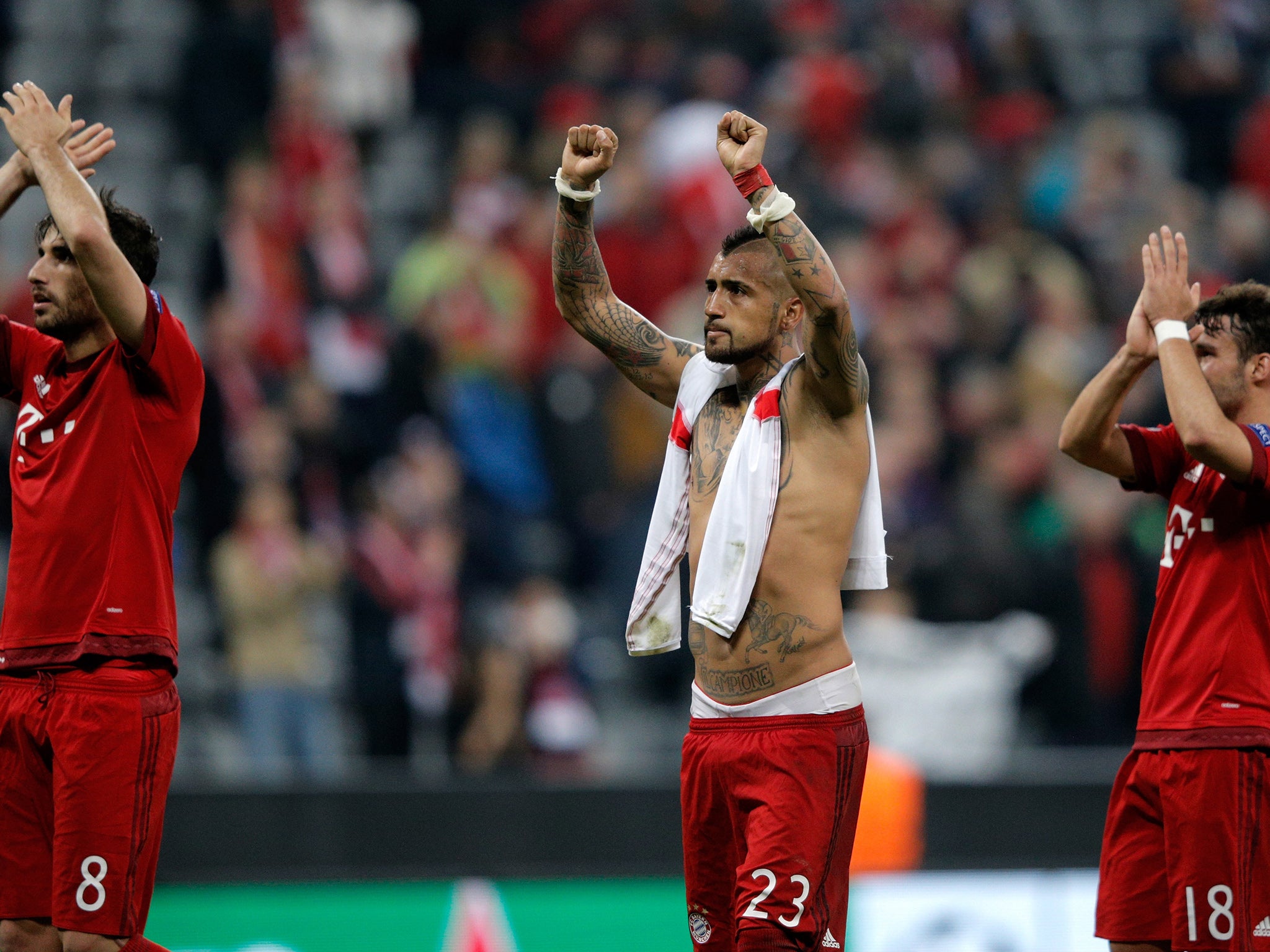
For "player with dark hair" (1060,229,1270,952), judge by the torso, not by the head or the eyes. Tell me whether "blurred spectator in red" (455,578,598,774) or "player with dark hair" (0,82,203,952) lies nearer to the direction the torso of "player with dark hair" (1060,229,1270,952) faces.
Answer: the player with dark hair

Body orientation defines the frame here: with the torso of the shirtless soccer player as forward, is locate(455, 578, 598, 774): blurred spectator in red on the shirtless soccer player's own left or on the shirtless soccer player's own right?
on the shirtless soccer player's own right

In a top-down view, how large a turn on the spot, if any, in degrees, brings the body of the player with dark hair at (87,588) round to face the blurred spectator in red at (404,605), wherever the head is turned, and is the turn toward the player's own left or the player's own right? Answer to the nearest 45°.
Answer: approximately 135° to the player's own right

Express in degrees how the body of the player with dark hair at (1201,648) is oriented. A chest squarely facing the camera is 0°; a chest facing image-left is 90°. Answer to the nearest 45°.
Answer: approximately 45°

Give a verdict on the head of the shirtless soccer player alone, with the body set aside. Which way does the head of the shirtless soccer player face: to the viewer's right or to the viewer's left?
to the viewer's left

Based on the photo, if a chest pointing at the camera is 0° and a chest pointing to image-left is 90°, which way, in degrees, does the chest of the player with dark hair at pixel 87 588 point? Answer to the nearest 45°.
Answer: approximately 45°

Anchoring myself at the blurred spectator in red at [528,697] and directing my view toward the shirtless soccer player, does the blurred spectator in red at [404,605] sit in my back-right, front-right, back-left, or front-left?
back-right

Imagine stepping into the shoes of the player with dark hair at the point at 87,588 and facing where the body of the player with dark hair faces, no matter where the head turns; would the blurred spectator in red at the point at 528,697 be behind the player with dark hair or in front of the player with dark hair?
behind

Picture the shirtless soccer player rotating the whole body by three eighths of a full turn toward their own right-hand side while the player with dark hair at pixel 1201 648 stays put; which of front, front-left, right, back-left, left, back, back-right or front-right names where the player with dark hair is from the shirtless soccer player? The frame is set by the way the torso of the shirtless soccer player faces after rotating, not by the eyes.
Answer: right
